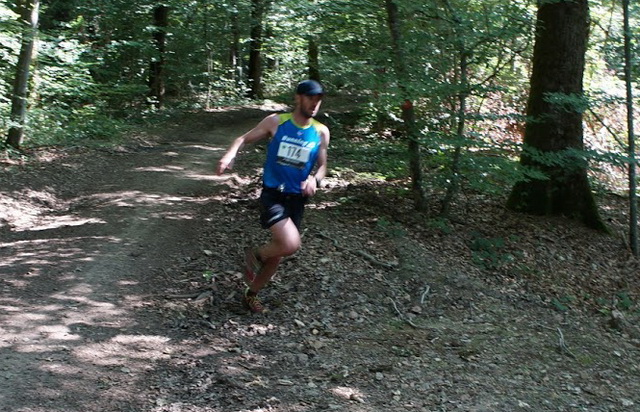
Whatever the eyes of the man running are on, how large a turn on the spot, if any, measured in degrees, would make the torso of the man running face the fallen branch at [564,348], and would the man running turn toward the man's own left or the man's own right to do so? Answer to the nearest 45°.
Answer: approximately 45° to the man's own left

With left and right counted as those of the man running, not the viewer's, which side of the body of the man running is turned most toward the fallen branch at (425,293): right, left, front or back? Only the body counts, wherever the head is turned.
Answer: left

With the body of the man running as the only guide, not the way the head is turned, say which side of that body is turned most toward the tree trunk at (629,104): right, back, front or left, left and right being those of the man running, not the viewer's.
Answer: left

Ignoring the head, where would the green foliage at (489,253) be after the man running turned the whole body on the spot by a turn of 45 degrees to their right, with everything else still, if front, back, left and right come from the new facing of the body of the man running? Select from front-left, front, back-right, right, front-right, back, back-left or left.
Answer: back-left

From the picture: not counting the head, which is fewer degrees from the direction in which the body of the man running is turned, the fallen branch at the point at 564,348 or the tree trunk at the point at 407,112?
the fallen branch

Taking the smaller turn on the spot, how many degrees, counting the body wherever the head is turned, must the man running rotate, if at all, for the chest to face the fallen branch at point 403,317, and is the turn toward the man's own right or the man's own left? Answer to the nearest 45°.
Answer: approximately 90° to the man's own left

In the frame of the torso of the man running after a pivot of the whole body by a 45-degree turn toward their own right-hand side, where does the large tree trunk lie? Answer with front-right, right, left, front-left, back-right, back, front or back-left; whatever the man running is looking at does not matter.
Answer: back-left

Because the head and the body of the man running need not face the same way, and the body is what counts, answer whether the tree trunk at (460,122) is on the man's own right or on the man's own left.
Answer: on the man's own left

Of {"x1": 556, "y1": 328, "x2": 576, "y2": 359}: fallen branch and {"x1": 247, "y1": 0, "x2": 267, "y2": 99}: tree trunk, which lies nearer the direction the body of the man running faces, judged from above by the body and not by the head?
the fallen branch

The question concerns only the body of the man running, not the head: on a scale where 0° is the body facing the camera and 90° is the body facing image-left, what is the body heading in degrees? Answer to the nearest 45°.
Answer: approximately 315°

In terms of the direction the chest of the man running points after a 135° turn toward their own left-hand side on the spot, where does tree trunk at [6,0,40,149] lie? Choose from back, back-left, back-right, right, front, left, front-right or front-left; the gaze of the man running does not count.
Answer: front-left

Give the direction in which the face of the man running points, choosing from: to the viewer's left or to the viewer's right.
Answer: to the viewer's right
